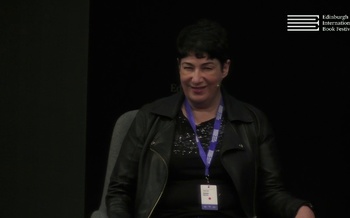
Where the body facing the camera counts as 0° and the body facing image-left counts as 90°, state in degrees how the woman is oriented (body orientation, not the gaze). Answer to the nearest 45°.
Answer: approximately 0°
